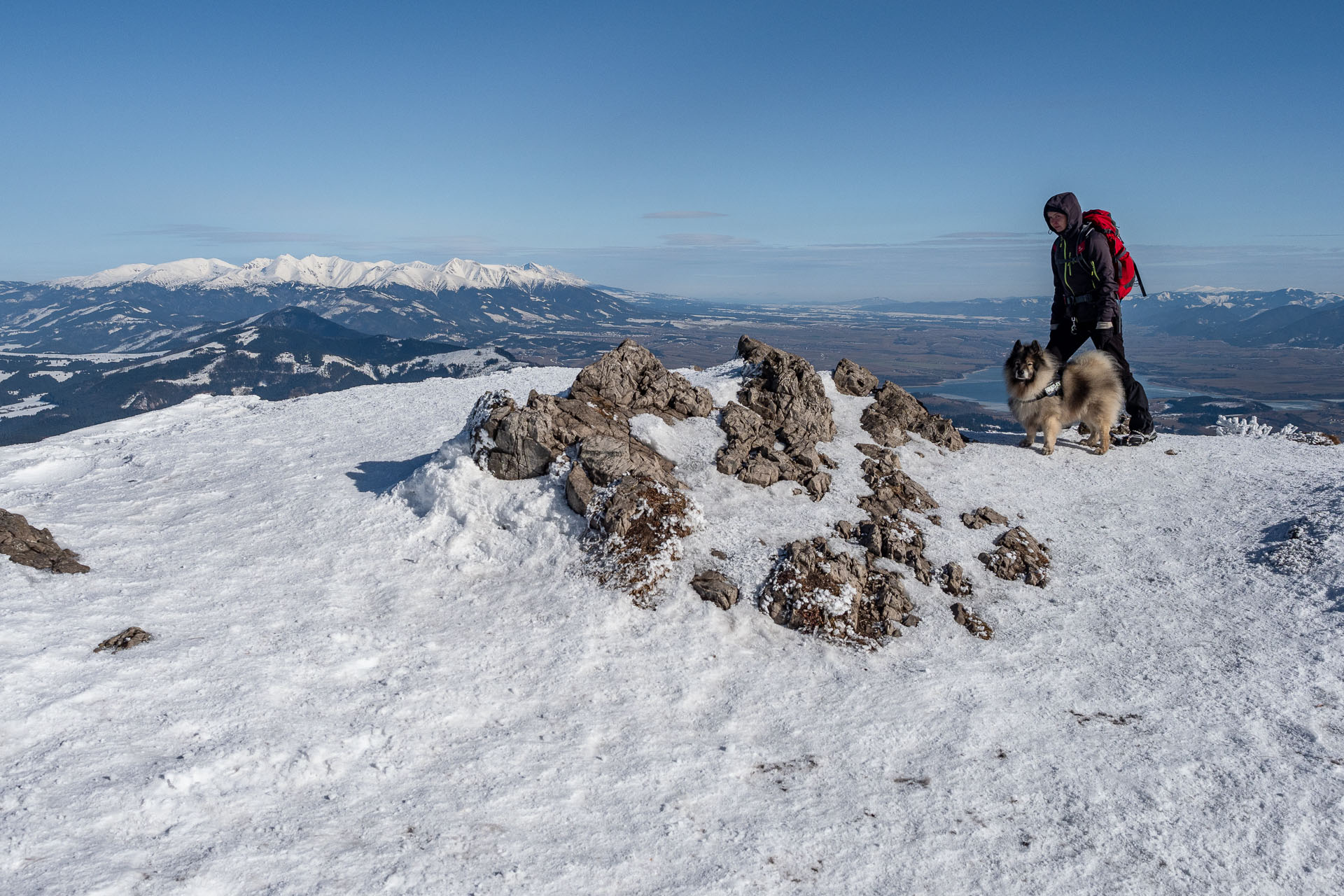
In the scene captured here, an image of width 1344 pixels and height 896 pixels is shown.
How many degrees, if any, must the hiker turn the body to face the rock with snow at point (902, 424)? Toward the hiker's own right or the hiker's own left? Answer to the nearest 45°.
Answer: approximately 45° to the hiker's own right

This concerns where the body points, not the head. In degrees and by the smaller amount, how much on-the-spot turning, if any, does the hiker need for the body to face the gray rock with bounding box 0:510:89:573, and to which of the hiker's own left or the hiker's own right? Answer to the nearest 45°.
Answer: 0° — they already face it

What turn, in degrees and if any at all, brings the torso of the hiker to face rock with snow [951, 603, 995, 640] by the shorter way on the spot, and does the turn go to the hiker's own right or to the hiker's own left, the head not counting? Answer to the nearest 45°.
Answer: approximately 45° to the hiker's own left

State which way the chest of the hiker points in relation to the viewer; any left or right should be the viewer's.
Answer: facing the viewer and to the left of the viewer

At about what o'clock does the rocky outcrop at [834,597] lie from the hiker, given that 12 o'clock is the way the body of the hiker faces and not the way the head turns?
The rocky outcrop is roughly at 11 o'clock from the hiker.

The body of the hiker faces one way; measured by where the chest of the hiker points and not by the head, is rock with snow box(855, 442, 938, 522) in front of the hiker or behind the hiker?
in front

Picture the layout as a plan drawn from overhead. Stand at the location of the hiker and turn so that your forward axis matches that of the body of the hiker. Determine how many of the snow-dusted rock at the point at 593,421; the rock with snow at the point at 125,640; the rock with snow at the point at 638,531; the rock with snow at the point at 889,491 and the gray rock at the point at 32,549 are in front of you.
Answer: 5

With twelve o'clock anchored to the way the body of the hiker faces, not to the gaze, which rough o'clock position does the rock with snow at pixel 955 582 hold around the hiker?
The rock with snow is roughly at 11 o'clock from the hiker.

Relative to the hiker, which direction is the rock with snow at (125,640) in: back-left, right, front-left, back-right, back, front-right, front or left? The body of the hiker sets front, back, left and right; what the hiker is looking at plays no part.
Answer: front

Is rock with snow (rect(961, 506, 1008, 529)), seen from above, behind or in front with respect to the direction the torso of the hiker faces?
in front

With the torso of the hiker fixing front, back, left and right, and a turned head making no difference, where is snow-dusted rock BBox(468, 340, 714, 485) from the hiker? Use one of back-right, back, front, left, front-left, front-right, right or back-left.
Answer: front

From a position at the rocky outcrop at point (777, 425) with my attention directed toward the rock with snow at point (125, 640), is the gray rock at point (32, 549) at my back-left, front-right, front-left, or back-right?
front-right

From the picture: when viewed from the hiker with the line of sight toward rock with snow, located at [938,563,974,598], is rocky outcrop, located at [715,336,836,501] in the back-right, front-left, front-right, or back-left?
front-right

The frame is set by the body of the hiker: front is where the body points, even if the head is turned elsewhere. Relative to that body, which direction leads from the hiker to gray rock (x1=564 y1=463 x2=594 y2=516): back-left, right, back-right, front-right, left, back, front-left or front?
front
